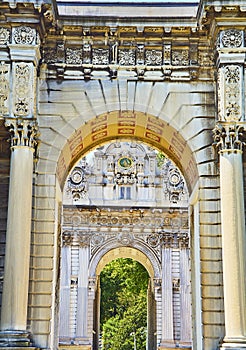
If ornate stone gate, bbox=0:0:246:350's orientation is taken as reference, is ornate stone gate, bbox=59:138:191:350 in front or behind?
behind

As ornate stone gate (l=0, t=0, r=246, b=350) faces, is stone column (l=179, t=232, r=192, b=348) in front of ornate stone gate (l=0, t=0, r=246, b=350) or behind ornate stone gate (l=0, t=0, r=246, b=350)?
behind

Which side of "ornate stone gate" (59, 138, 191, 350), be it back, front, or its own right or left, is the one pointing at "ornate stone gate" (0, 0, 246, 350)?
front

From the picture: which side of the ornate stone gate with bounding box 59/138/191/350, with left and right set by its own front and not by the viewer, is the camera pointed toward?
front

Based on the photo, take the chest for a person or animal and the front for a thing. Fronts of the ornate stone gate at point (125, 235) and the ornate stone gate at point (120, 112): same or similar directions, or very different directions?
same or similar directions

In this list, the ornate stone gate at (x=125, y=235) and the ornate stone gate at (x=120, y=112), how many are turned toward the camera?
2

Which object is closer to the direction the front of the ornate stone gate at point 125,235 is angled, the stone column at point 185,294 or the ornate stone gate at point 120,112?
the ornate stone gate

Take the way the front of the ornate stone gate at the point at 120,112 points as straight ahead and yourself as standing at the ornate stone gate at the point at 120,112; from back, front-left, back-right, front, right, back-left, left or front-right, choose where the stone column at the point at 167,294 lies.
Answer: back

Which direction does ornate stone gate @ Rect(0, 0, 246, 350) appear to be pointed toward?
toward the camera
